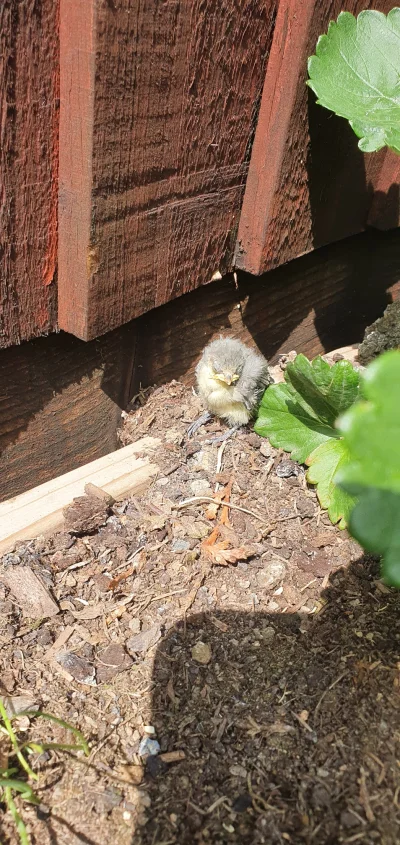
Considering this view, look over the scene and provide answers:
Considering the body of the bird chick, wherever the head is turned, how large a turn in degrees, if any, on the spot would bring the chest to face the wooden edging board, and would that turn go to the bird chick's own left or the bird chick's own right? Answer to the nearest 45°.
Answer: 0° — it already faces it

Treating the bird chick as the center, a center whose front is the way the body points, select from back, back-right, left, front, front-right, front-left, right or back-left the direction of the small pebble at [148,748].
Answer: front-left

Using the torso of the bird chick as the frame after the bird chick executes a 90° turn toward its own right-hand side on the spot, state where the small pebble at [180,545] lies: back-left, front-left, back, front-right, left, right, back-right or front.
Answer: back-left

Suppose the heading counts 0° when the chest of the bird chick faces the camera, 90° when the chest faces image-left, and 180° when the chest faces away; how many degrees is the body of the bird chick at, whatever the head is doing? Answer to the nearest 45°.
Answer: approximately 45°
